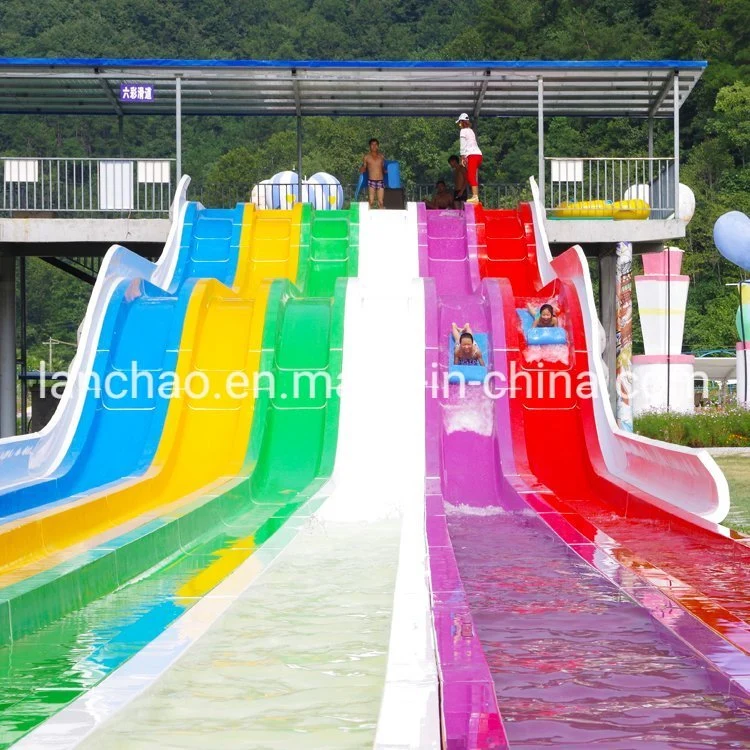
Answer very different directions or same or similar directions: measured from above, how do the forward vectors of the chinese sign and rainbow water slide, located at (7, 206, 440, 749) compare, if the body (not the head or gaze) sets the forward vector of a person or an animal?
same or similar directions

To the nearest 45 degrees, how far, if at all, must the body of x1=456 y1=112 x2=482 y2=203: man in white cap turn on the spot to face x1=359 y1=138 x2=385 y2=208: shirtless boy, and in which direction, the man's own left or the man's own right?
approximately 45° to the man's own right

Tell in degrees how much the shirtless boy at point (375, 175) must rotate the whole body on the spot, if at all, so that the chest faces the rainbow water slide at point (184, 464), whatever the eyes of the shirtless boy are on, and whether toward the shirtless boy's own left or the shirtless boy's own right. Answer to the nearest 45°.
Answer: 0° — they already face it

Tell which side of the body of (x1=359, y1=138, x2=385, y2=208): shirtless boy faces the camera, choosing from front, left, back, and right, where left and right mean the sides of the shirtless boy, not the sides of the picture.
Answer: front

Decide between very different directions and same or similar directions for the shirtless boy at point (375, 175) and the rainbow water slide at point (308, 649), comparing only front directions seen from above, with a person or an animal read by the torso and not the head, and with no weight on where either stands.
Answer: same or similar directions

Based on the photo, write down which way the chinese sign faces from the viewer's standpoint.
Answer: facing the viewer

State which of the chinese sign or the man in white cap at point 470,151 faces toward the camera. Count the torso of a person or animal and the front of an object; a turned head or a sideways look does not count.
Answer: the chinese sign

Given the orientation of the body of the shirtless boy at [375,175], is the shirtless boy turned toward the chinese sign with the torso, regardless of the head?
no

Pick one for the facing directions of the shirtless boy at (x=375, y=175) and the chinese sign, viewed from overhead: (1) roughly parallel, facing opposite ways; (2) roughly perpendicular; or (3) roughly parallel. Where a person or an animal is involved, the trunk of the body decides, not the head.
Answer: roughly parallel

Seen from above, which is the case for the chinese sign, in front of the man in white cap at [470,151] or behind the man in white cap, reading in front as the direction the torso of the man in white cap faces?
in front

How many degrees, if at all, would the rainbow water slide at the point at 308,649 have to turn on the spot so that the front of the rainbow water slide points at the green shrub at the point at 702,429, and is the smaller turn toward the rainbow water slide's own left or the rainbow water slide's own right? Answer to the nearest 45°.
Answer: approximately 135° to the rainbow water slide's own left

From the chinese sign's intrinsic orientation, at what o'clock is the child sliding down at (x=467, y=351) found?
The child sliding down is roughly at 11 o'clock from the chinese sign.

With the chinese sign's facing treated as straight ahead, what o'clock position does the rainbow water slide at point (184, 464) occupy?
The rainbow water slide is roughly at 12 o'clock from the chinese sign.

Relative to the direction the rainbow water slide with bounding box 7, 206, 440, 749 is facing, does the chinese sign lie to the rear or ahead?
to the rear

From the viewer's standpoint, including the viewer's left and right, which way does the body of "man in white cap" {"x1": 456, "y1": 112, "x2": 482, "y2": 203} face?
facing to the left of the viewer
